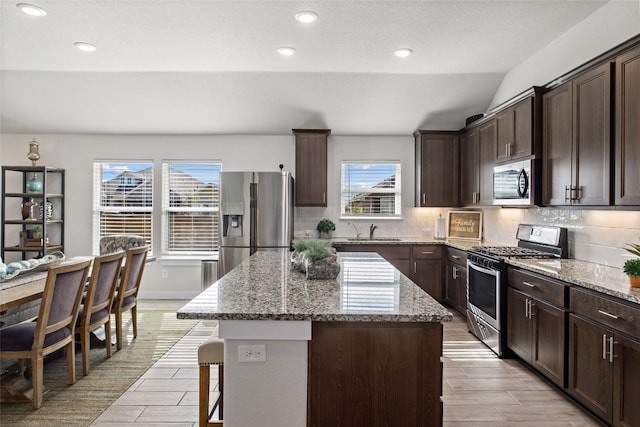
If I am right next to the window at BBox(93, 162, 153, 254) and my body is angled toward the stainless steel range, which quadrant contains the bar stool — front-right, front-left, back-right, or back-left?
front-right

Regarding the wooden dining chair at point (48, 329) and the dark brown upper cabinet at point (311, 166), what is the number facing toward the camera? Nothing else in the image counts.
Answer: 1

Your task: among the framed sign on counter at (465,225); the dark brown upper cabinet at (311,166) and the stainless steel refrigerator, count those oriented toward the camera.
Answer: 3

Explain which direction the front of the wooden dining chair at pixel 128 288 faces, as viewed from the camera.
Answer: facing away from the viewer and to the left of the viewer

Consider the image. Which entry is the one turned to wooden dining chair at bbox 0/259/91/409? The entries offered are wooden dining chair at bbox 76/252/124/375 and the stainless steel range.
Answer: the stainless steel range

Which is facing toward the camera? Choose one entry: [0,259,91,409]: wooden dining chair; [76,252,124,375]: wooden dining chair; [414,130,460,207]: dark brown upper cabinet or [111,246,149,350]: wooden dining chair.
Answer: the dark brown upper cabinet

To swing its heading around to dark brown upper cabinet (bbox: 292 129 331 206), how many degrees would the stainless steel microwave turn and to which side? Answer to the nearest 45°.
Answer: approximately 45° to its right

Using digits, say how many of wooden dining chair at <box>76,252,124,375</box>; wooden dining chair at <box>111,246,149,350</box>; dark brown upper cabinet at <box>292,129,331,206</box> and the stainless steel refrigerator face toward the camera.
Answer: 2

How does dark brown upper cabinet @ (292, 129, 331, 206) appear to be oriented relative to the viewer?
toward the camera

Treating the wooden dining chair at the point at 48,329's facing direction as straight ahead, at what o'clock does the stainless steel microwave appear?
The stainless steel microwave is roughly at 5 o'clock from the wooden dining chair.

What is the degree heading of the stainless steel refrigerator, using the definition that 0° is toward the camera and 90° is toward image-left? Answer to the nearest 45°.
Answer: approximately 0°

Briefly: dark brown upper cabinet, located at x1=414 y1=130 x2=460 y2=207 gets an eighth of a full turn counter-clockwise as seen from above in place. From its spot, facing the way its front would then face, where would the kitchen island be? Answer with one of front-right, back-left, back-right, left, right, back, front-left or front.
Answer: front-right

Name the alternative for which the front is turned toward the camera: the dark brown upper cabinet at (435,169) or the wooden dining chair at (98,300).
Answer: the dark brown upper cabinet

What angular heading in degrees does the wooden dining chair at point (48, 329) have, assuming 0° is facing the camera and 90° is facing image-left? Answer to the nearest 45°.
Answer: approximately 135°

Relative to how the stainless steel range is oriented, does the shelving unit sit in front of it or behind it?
in front

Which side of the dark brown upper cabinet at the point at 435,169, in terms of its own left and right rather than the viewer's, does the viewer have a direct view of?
front

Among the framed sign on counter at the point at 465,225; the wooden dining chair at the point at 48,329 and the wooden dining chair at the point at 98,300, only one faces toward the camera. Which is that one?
the framed sign on counter

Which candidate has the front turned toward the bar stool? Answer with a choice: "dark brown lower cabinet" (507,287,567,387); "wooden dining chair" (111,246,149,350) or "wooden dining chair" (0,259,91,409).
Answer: the dark brown lower cabinet

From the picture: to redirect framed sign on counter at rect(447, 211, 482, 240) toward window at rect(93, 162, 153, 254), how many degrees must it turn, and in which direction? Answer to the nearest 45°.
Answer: approximately 90° to its right

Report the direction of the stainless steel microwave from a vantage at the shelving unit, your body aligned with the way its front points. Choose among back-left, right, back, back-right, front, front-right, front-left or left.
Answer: left

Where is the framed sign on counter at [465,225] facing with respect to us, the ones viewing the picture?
facing the viewer

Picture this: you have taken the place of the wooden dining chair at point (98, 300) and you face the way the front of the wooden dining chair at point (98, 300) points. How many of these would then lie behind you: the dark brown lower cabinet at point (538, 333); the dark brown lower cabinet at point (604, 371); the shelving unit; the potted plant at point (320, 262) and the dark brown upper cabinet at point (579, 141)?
4

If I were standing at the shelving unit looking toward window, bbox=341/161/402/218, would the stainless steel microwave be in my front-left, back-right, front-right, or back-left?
front-right

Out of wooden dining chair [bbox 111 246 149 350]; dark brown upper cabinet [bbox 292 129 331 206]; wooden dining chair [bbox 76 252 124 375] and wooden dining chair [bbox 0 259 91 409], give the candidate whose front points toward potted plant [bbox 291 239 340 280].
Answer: the dark brown upper cabinet
